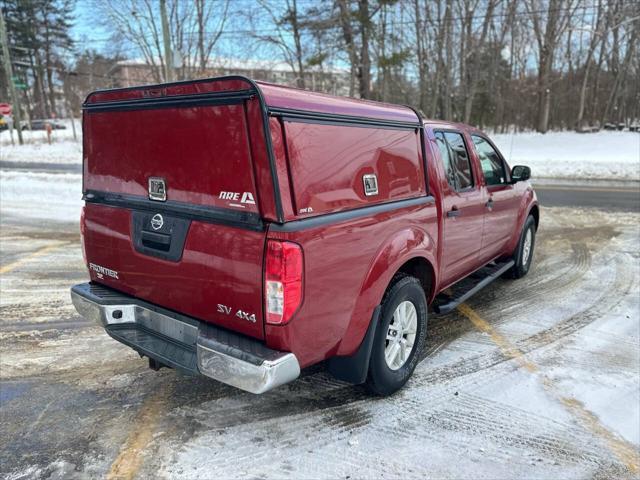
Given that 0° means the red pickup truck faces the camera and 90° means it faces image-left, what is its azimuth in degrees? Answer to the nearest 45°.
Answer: approximately 225°

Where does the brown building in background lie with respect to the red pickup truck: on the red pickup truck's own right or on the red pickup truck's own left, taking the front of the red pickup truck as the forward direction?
on the red pickup truck's own left
